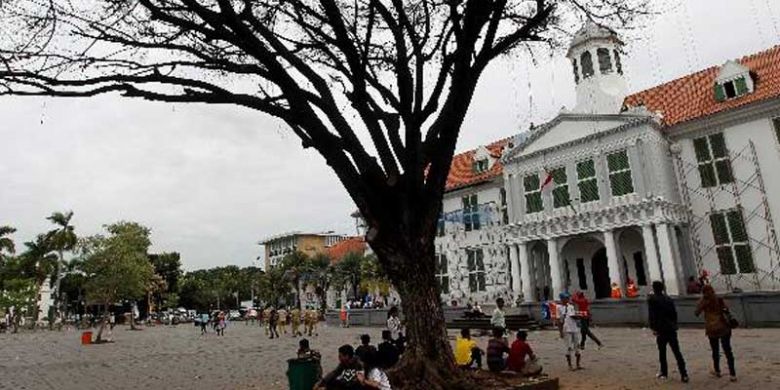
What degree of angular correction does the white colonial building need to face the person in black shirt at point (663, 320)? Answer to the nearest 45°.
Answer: approximately 45° to its left

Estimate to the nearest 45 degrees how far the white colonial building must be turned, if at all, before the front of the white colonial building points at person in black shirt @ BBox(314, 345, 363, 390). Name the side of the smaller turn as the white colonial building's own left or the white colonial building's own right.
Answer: approximately 45° to the white colonial building's own left

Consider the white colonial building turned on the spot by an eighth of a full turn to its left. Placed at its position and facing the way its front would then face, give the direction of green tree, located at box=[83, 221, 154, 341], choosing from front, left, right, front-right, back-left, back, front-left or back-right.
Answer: right

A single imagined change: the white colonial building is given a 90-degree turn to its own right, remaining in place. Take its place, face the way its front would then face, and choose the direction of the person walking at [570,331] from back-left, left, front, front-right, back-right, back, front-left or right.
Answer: back-left

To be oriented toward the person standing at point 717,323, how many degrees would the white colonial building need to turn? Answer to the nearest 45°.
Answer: approximately 45° to its left

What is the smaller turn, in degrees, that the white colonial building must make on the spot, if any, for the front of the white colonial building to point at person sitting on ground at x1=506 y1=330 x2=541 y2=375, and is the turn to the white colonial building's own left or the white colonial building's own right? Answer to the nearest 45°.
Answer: approximately 45° to the white colonial building's own left

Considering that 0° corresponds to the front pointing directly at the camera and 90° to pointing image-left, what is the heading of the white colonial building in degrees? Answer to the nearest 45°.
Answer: approximately 45°

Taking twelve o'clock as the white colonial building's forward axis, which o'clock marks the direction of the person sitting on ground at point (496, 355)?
The person sitting on ground is roughly at 11 o'clock from the white colonial building.

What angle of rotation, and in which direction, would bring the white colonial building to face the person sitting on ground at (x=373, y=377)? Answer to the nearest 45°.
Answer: approximately 45° to its left
